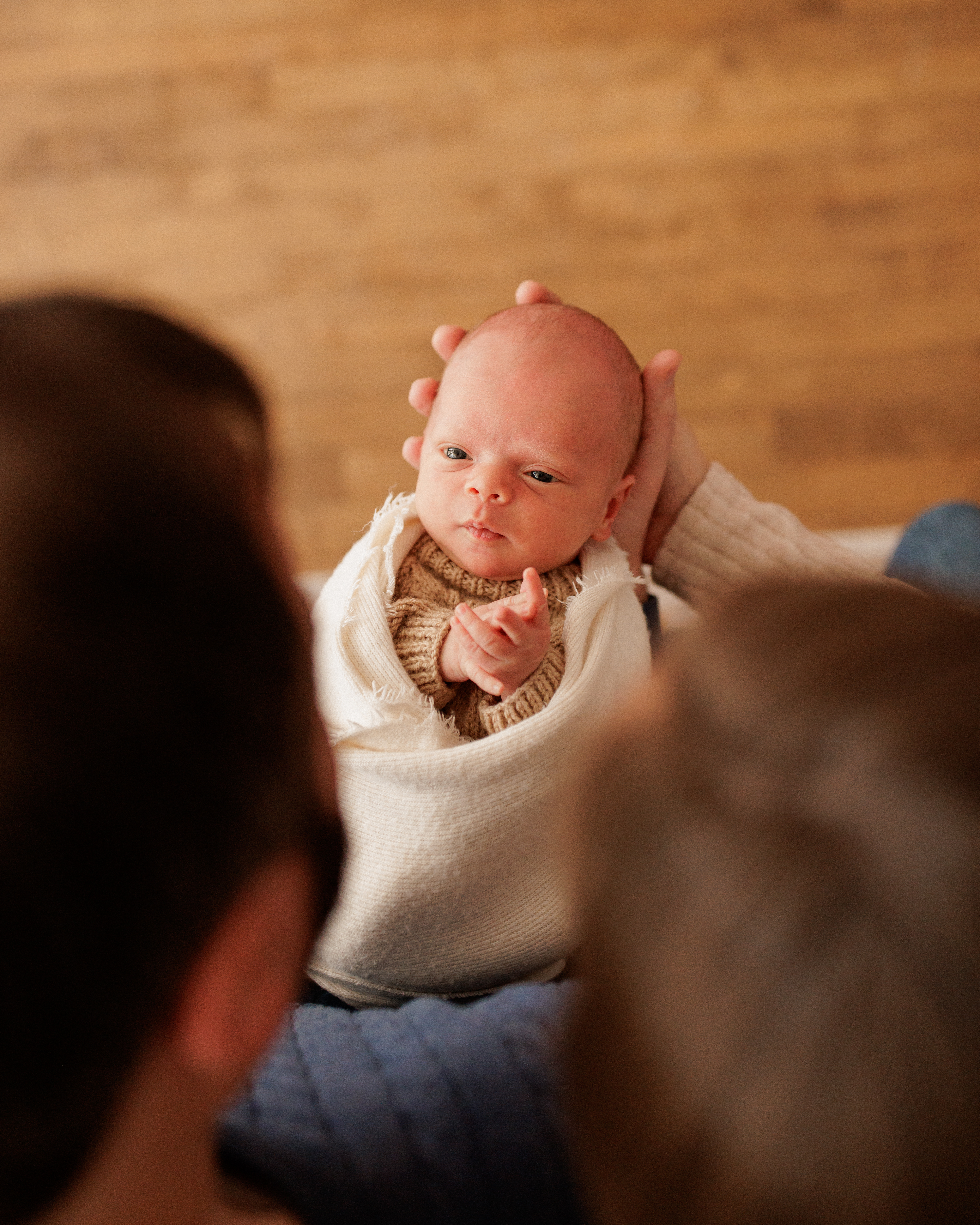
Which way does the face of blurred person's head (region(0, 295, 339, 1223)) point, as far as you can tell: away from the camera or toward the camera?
away from the camera

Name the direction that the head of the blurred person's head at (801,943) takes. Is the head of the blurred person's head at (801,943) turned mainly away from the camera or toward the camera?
away from the camera

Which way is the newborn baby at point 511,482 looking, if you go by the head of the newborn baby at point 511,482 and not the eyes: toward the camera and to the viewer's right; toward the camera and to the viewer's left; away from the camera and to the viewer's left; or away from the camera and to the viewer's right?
toward the camera and to the viewer's left

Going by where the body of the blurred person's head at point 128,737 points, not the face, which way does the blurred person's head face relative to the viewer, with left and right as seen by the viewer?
facing away from the viewer and to the right of the viewer

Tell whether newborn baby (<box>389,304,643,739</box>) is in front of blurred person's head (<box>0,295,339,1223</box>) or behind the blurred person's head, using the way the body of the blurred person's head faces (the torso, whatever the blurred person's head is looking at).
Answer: in front
